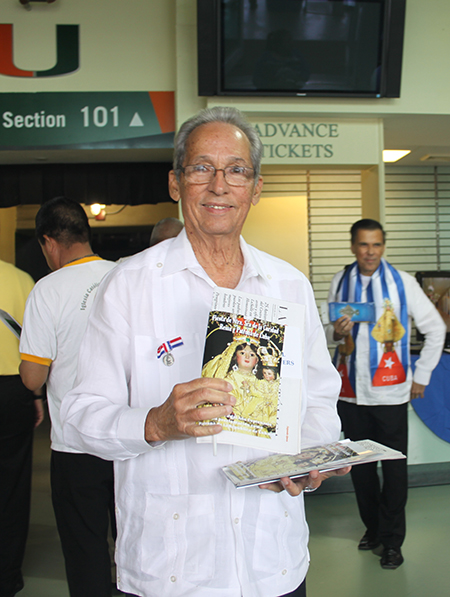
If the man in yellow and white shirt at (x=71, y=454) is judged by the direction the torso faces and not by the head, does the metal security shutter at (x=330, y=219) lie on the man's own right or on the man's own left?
on the man's own right

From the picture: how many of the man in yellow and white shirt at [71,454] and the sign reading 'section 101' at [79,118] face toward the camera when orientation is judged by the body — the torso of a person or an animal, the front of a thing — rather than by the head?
1

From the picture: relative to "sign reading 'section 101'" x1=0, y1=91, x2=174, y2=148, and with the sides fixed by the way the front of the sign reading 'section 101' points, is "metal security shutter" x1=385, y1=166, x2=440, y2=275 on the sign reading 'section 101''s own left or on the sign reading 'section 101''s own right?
on the sign reading 'section 101''s own left

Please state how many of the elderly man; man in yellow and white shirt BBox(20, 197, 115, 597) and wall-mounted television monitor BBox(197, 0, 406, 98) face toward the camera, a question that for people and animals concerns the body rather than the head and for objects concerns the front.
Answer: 2

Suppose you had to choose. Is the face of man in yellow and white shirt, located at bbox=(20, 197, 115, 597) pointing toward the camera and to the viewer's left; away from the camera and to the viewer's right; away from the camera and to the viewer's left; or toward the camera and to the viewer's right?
away from the camera and to the viewer's left

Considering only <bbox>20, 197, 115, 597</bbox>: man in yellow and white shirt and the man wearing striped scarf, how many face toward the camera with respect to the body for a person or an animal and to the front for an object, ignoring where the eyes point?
1

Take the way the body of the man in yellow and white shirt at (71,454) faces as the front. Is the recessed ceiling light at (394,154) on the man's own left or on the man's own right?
on the man's own right
